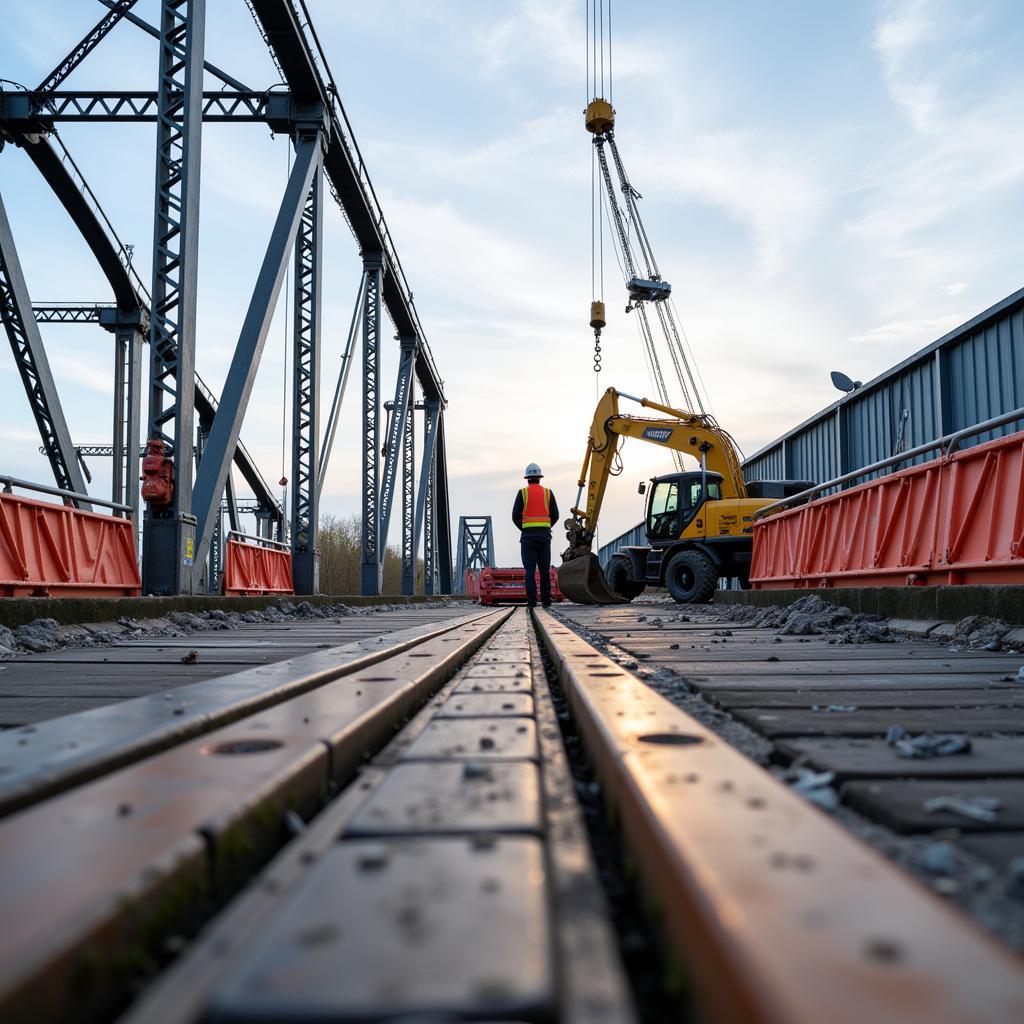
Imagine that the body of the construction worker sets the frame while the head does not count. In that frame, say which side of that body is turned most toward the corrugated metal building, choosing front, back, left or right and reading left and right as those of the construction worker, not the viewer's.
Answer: right

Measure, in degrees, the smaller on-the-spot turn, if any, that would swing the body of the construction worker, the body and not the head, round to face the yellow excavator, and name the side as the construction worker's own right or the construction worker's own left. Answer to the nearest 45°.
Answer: approximately 45° to the construction worker's own right

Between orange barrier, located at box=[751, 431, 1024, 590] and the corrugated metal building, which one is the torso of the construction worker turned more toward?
the corrugated metal building

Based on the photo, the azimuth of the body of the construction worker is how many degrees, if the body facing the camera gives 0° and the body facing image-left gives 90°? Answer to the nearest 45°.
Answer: approximately 180°

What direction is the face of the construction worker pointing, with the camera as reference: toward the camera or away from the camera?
away from the camera

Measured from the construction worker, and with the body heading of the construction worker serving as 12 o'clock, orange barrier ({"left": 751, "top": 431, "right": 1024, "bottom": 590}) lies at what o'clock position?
The orange barrier is roughly at 5 o'clock from the construction worker.

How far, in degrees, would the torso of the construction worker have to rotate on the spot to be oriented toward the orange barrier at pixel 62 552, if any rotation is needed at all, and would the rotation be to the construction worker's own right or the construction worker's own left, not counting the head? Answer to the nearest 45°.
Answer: approximately 135° to the construction worker's own left
